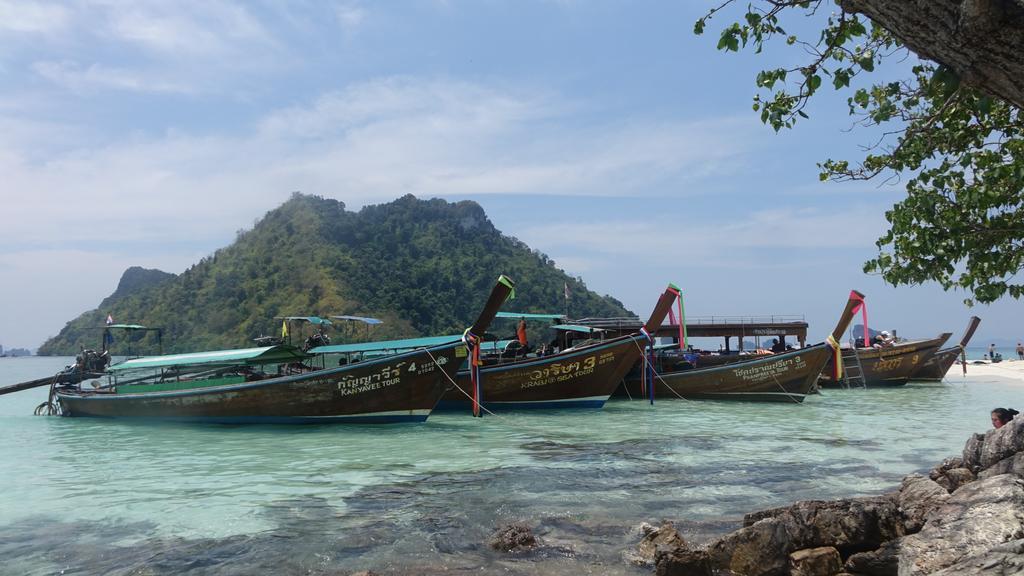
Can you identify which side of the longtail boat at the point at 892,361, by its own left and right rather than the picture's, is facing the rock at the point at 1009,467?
right

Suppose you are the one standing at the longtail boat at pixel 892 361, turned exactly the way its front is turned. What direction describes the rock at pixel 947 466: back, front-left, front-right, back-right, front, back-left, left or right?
right

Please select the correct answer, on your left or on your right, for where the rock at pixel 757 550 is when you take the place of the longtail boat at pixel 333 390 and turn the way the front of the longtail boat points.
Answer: on your right

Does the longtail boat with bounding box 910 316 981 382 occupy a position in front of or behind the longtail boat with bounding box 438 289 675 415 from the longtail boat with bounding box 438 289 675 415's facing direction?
in front

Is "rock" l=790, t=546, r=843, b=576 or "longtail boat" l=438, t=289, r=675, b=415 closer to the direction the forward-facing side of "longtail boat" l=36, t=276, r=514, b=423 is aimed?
the longtail boat

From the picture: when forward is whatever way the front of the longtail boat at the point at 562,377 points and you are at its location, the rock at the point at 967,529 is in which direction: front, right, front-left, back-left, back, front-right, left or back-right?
right

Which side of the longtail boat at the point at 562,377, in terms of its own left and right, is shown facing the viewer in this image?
right

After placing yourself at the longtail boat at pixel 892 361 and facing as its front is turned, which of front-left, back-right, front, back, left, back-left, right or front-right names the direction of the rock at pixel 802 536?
right

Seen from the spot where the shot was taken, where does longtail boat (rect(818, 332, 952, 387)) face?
facing to the right of the viewer

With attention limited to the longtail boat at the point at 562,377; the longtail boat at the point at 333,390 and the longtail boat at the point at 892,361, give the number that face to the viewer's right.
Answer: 3

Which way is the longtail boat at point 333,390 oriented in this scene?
to the viewer's right

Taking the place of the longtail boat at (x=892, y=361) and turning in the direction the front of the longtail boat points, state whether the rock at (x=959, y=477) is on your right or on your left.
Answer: on your right

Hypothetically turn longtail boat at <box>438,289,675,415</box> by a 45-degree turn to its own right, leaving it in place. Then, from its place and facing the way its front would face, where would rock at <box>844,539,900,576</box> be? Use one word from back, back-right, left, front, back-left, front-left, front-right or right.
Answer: front-right

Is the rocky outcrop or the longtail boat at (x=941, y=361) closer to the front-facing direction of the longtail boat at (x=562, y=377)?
the longtail boat
